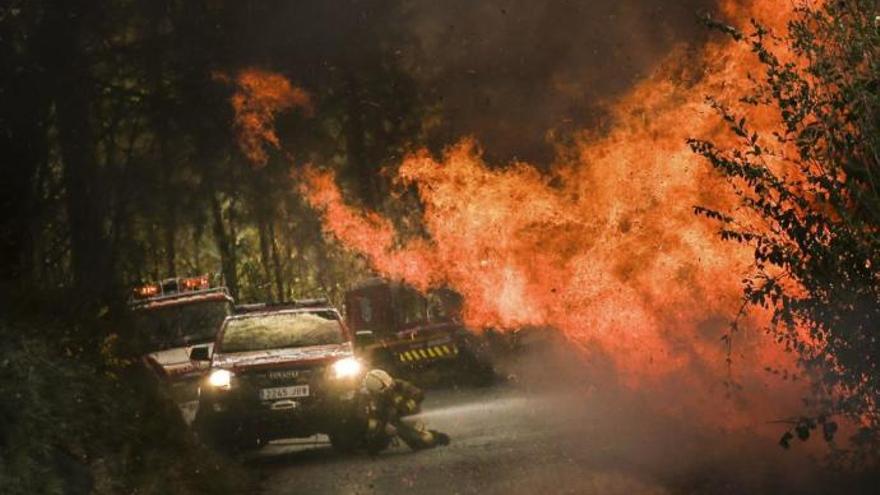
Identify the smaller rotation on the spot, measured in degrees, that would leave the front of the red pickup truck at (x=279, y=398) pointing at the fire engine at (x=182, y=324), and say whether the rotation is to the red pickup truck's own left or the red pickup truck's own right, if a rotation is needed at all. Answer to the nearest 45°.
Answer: approximately 180°

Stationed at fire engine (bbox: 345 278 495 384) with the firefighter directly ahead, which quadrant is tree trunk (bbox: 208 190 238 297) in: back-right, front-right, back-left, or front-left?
back-right

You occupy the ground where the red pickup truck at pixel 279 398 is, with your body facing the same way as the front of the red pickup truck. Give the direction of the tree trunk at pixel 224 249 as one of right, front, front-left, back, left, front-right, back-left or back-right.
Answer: back

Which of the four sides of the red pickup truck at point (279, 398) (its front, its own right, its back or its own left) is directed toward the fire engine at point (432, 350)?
back

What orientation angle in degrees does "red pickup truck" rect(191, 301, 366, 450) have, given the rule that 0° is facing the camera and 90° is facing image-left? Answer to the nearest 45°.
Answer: approximately 0°
